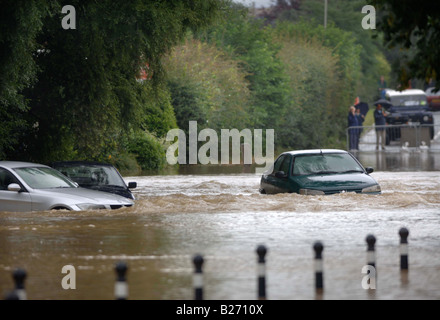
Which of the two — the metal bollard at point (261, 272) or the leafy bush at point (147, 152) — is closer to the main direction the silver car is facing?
the metal bollard

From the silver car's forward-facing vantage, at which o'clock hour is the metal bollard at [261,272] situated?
The metal bollard is roughly at 1 o'clock from the silver car.

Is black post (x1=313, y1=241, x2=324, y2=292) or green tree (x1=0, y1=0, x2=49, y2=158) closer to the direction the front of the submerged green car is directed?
the black post

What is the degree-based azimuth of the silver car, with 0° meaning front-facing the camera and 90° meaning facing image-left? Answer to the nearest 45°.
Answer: approximately 315°

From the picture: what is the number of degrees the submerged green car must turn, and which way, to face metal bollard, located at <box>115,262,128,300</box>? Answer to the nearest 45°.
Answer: approximately 45° to its right

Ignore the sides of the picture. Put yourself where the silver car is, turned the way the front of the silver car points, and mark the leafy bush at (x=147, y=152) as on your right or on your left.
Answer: on your left

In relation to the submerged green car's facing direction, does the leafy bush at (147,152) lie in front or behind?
behind

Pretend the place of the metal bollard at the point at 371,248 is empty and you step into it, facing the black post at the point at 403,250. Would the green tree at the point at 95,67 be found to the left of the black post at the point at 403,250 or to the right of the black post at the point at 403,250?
left

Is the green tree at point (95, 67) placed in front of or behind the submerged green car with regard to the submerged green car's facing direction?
behind
